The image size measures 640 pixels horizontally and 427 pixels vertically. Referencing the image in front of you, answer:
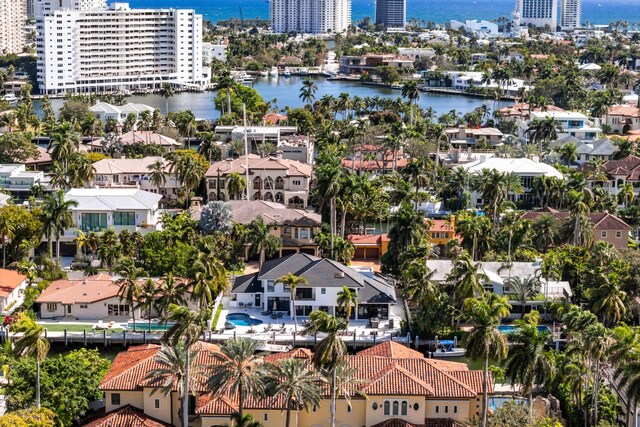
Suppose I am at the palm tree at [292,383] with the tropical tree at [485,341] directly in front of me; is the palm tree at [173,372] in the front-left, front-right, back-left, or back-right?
back-left

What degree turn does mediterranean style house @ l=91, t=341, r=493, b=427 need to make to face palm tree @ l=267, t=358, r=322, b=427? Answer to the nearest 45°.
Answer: approximately 45° to its right

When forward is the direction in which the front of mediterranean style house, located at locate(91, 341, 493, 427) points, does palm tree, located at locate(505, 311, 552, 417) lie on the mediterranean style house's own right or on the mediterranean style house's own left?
on the mediterranean style house's own left

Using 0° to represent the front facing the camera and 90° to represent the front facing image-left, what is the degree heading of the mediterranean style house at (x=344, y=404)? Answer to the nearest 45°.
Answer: approximately 0°

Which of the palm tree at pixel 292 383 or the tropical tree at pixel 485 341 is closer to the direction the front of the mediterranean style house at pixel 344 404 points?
the palm tree

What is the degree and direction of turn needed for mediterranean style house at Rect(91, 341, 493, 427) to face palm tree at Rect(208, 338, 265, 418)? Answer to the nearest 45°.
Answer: approximately 45° to its right

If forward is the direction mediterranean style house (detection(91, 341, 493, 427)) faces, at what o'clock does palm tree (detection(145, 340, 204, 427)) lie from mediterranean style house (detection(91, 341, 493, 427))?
The palm tree is roughly at 3 o'clock from the mediterranean style house.

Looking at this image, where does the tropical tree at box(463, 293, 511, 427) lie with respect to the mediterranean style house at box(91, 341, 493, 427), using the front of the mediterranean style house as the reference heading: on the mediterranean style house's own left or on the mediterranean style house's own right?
on the mediterranean style house's own left

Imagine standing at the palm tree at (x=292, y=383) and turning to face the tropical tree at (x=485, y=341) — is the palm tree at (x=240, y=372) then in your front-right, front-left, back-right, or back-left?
back-left
